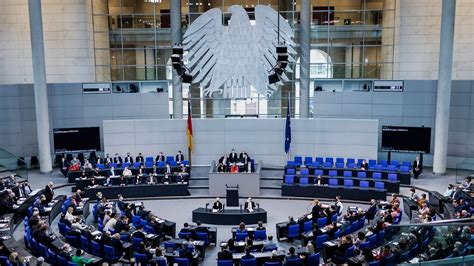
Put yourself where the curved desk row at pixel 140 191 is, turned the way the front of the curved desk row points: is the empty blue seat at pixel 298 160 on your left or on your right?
on your left

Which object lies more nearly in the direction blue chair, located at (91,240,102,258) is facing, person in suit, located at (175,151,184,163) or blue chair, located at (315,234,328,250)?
the person in suit

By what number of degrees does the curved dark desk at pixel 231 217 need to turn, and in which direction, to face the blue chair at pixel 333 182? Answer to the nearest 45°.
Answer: approximately 135° to its left

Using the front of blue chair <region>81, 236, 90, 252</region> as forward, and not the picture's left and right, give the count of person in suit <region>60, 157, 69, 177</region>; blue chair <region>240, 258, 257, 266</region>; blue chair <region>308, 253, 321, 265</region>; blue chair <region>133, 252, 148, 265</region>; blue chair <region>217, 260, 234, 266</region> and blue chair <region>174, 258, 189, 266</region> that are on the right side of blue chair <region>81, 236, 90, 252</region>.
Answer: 5

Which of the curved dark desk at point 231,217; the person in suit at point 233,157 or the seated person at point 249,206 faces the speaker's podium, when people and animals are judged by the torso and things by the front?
the person in suit

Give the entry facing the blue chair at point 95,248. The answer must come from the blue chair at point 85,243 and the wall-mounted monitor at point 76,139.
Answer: the wall-mounted monitor
